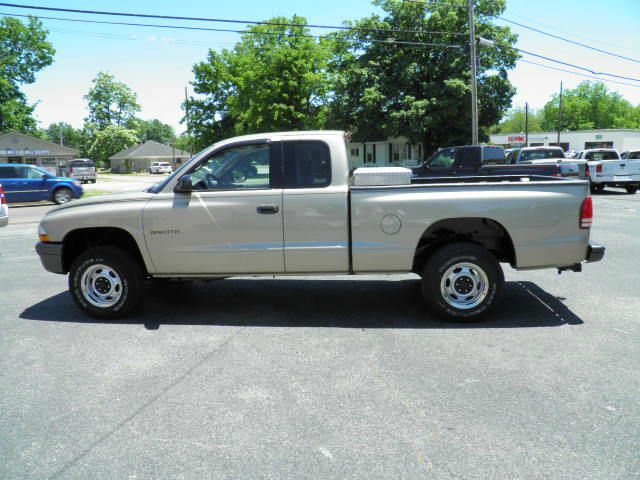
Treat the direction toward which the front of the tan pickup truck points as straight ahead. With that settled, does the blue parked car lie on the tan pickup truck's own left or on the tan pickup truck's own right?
on the tan pickup truck's own right

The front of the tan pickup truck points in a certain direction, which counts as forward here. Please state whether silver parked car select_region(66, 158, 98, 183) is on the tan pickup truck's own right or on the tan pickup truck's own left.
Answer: on the tan pickup truck's own right

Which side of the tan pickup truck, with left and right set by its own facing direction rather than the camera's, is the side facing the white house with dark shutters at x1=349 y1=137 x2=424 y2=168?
right

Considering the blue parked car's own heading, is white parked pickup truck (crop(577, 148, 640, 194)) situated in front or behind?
in front

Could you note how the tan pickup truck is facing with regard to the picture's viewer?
facing to the left of the viewer

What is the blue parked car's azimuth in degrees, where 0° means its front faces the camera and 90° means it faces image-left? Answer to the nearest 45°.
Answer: approximately 270°

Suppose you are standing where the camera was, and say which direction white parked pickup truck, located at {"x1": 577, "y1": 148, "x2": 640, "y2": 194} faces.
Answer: facing away from the viewer and to the left of the viewer

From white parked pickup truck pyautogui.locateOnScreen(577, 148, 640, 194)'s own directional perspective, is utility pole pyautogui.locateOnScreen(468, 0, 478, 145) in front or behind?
in front
